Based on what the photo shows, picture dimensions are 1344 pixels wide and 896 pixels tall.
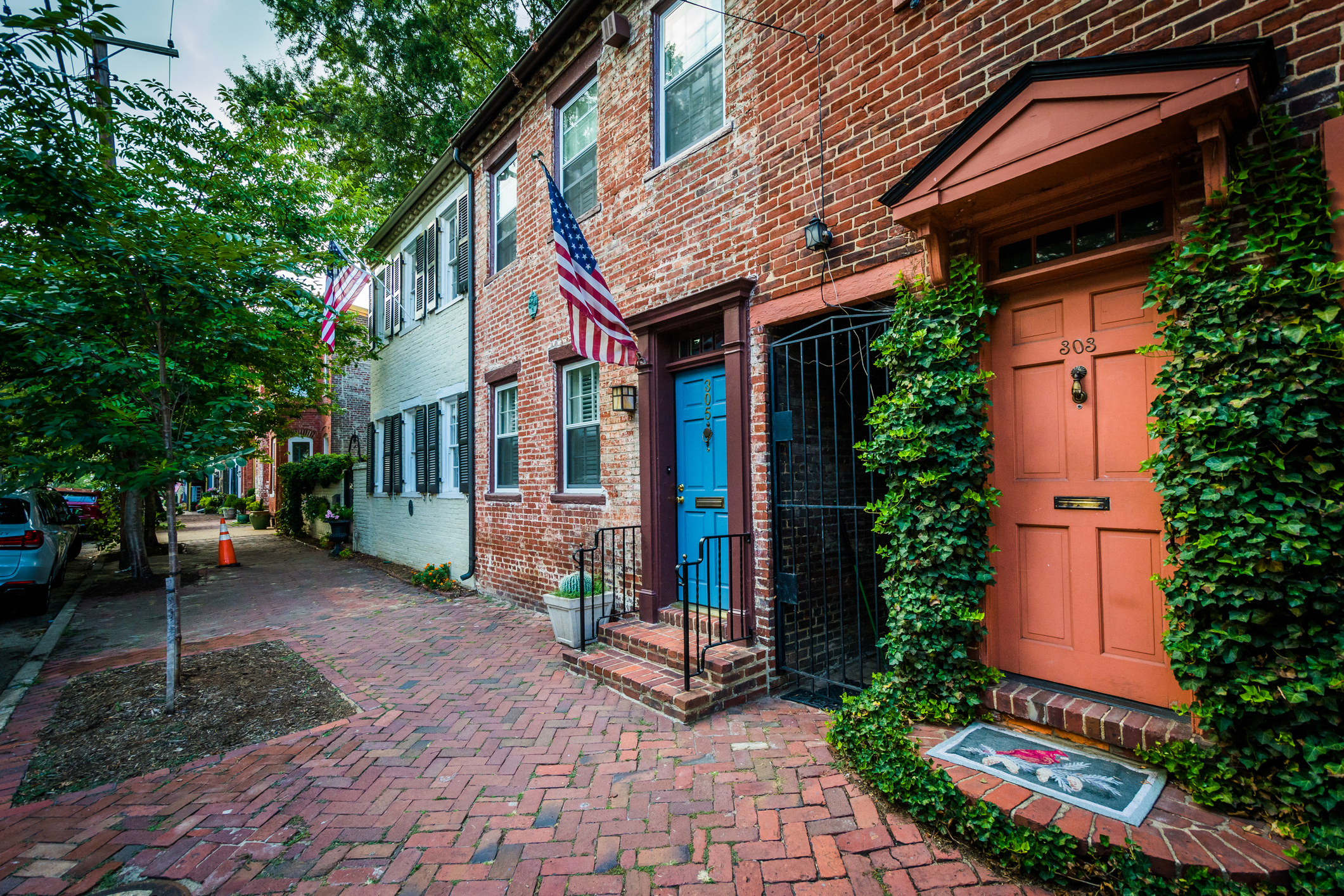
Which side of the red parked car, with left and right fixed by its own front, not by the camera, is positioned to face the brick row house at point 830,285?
back

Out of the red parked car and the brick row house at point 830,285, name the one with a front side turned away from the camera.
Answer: the red parked car

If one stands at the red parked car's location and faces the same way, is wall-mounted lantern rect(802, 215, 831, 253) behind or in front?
behind

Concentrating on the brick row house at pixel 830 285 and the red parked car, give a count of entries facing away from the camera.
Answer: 1

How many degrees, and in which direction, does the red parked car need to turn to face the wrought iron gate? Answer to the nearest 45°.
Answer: approximately 180°

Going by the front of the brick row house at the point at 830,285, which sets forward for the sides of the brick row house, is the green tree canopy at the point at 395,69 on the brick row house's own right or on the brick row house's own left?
on the brick row house's own right

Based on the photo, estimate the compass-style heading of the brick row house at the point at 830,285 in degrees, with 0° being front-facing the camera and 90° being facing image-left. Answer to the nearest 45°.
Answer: approximately 45°

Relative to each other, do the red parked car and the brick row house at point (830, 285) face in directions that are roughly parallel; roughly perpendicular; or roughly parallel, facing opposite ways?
roughly perpendicular

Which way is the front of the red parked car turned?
away from the camera
